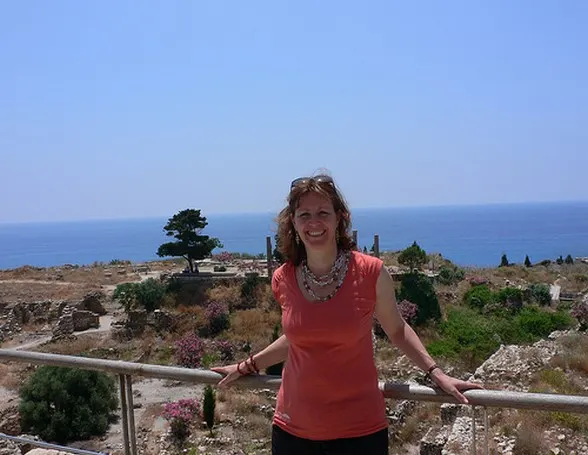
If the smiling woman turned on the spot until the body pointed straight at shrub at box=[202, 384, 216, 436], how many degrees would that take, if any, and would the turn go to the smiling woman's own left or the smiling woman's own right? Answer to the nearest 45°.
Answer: approximately 180°

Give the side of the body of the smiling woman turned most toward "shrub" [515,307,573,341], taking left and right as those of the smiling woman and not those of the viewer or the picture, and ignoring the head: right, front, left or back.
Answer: back

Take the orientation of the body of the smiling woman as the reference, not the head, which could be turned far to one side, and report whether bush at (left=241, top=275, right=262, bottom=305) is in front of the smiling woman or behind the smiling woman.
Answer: behind

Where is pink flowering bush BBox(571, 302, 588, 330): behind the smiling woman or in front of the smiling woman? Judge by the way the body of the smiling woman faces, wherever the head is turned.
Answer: behind

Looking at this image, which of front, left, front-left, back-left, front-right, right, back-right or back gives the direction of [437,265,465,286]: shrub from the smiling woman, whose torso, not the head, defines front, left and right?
back

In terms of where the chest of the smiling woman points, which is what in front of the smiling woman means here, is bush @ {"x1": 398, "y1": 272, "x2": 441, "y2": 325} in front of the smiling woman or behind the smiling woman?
behind

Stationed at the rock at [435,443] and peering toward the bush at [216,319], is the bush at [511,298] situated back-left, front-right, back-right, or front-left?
front-right

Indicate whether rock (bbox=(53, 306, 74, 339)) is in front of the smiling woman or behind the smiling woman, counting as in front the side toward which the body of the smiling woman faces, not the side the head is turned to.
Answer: behind

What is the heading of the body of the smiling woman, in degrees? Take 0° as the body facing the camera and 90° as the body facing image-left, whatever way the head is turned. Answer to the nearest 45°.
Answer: approximately 0°
